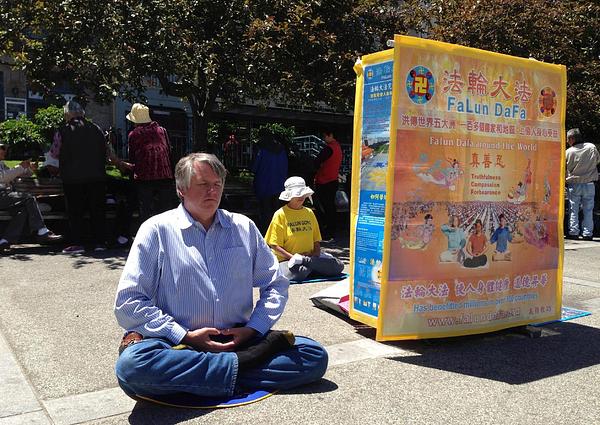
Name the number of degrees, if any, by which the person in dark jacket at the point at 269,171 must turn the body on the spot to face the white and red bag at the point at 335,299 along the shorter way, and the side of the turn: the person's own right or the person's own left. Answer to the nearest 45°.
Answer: approximately 180°

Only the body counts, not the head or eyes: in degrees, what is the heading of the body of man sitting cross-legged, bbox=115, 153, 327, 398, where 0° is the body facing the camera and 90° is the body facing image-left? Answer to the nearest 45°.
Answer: approximately 315°

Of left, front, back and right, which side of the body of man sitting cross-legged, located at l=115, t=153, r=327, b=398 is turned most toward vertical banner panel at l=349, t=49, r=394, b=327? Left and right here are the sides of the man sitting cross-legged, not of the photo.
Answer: left

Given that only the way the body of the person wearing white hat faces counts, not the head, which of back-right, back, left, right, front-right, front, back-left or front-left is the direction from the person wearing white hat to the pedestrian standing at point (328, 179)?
back-left

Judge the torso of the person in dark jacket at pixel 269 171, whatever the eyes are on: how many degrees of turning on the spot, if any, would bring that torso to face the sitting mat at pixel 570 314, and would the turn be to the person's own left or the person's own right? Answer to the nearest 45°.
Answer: approximately 135° to the person's own right

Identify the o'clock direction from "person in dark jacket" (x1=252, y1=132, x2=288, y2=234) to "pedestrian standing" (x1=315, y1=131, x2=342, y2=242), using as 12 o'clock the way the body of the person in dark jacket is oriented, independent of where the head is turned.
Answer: The pedestrian standing is roughly at 2 o'clock from the person in dark jacket.

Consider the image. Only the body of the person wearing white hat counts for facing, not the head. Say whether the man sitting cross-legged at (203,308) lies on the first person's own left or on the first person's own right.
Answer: on the first person's own right

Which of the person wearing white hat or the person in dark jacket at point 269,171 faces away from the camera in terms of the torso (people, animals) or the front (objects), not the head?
the person in dark jacket

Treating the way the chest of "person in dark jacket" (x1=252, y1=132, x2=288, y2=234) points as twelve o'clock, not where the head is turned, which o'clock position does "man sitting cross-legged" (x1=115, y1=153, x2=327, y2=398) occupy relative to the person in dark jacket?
The man sitting cross-legged is roughly at 6 o'clock from the person in dark jacket.

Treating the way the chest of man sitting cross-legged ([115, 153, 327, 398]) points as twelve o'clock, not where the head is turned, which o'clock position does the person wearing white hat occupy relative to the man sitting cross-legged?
The person wearing white hat is roughly at 8 o'clock from the man sitting cross-legged.

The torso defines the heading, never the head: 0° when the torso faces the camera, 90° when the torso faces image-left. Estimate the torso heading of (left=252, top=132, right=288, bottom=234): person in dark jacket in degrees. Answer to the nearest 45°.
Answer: approximately 180°

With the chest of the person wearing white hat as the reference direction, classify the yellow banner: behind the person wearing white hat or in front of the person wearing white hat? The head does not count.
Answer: in front

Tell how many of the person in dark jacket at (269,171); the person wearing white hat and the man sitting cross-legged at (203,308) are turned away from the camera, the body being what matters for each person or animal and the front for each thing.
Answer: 1

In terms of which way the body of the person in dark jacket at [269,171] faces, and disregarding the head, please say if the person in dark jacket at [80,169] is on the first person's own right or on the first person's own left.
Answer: on the first person's own left

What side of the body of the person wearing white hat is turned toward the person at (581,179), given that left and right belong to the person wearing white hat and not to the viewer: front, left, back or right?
left
